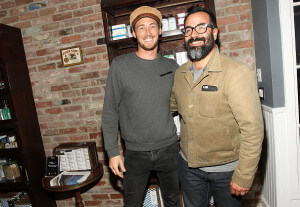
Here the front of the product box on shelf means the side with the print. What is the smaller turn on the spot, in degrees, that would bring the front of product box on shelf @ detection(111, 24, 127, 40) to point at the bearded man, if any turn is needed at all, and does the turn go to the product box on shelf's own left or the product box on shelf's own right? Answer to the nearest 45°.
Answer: approximately 45° to the product box on shelf's own left

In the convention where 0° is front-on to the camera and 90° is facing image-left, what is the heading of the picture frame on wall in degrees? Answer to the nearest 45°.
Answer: approximately 0°
